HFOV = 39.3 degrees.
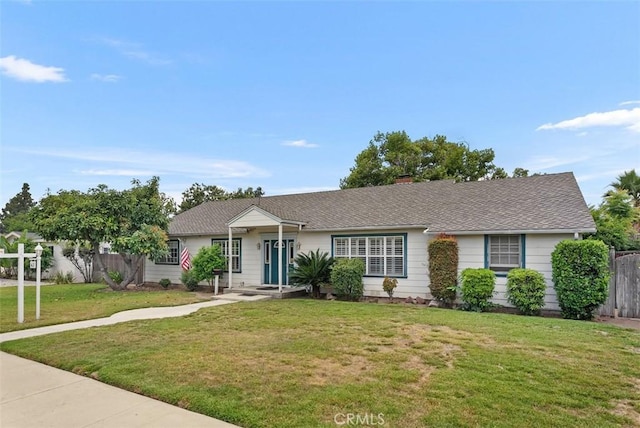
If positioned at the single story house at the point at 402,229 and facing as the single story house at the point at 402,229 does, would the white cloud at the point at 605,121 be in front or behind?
behind

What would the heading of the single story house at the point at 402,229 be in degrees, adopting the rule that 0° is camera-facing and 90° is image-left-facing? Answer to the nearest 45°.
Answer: approximately 45°

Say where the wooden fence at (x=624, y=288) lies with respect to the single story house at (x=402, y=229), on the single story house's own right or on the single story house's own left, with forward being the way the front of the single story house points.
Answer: on the single story house's own left

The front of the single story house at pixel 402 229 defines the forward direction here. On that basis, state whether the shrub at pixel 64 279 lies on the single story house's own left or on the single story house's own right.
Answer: on the single story house's own right

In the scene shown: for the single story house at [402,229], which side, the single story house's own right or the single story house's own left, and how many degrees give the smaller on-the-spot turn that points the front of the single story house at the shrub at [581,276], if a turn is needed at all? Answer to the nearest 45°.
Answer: approximately 90° to the single story house's own left

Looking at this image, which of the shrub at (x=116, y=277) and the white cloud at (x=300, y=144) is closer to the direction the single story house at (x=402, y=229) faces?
the shrub

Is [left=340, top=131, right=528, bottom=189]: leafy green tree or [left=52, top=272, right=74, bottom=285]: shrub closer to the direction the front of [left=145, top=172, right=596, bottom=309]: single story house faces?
the shrub
